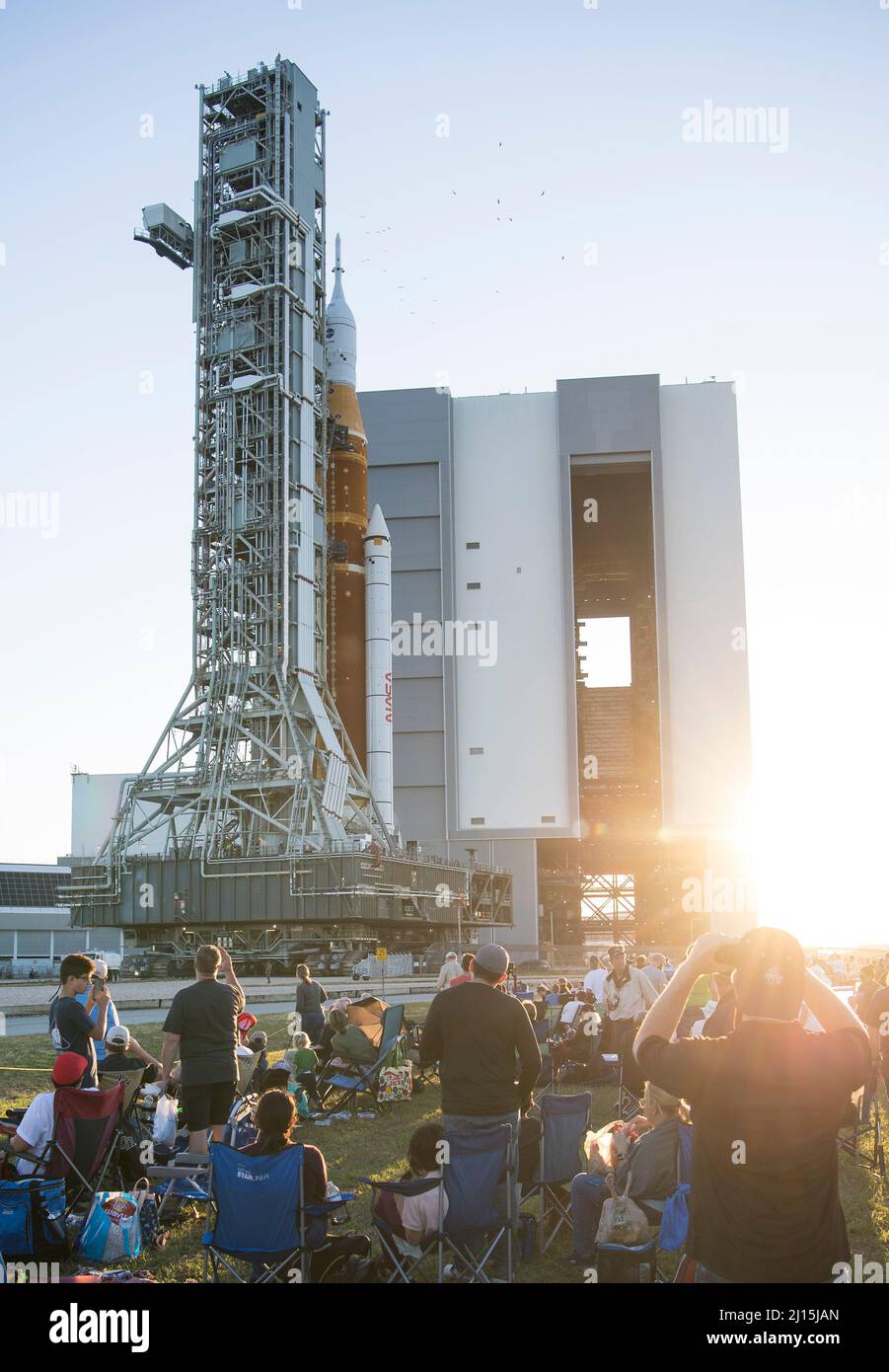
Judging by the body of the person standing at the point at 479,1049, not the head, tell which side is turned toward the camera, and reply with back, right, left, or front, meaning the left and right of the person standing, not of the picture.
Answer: back

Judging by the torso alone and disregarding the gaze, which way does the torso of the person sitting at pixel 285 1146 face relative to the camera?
away from the camera

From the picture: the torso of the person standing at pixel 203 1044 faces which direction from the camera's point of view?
away from the camera

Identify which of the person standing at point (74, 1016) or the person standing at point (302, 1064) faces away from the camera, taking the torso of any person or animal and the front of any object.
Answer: the person standing at point (302, 1064)

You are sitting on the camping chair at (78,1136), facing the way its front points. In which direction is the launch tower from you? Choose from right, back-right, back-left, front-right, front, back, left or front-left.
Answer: front-right

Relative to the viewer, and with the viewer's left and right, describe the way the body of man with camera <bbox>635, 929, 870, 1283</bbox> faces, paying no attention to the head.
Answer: facing away from the viewer

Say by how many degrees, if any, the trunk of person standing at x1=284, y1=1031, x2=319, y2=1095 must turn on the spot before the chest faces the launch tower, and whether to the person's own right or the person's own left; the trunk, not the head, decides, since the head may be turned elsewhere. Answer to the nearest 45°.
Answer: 0° — they already face it

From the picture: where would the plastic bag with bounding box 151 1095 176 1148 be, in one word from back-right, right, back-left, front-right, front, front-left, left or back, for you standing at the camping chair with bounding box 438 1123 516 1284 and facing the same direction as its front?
front-left

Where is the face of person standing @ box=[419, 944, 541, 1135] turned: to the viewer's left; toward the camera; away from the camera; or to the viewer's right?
away from the camera

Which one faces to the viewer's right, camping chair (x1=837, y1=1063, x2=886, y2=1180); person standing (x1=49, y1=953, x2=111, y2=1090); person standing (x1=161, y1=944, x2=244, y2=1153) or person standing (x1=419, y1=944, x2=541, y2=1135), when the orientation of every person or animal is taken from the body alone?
person standing (x1=49, y1=953, x2=111, y2=1090)

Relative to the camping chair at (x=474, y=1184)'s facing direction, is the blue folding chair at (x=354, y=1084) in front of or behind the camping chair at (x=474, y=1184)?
in front

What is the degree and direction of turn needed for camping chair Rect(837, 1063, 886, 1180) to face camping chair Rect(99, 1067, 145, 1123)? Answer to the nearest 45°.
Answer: approximately 90° to its left

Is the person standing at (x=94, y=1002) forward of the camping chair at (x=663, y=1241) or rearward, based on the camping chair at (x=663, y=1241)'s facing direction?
forward

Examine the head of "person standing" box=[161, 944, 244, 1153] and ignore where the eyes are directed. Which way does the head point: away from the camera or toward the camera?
away from the camera

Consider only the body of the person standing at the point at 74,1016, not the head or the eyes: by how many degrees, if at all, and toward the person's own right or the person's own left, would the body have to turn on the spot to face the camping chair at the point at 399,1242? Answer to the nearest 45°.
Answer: approximately 45° to the person's own right

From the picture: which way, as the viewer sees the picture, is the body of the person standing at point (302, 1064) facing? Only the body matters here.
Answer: away from the camera
